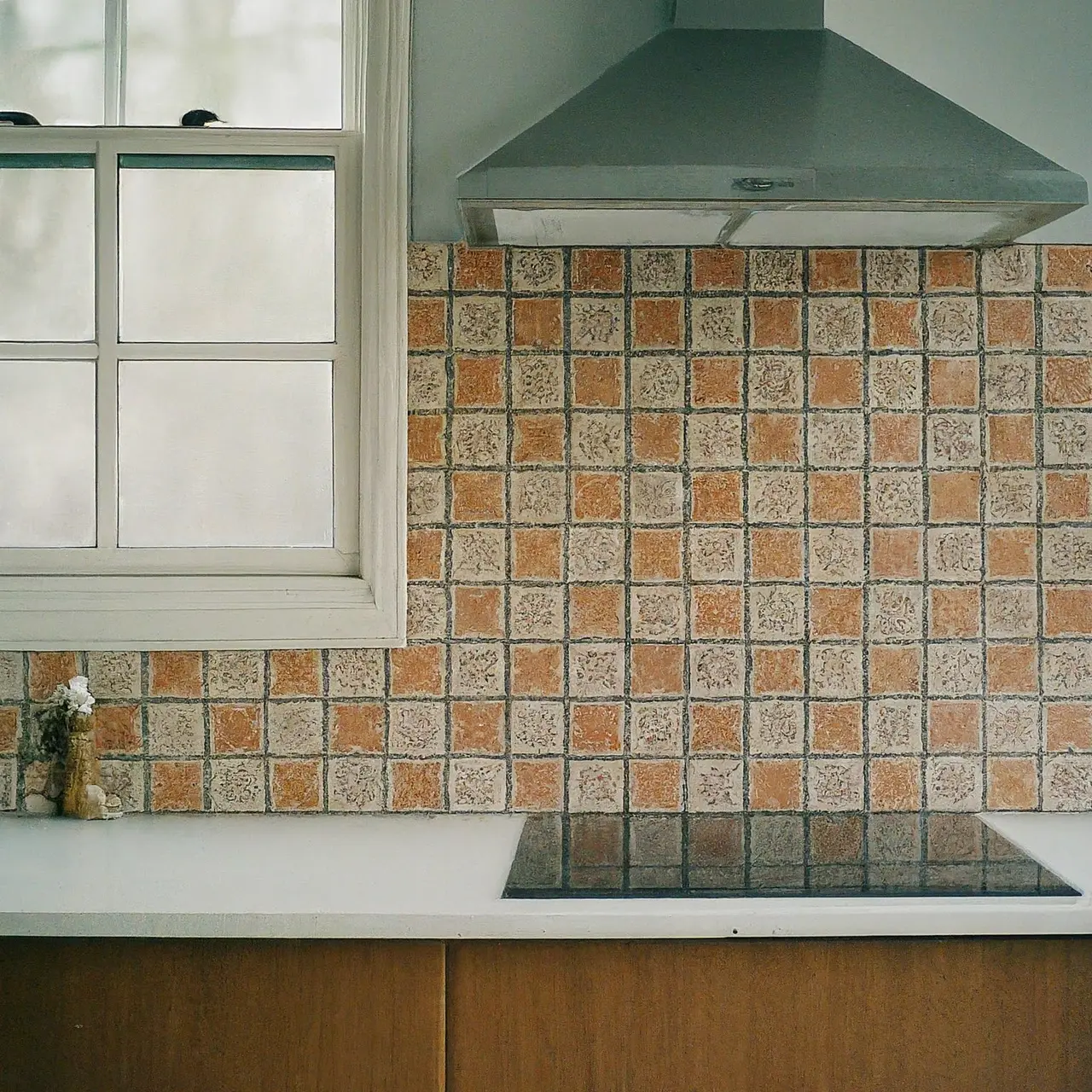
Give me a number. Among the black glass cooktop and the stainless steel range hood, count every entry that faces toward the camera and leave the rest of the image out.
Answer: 2

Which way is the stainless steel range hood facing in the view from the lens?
facing the viewer

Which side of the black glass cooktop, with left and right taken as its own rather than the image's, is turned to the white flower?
right

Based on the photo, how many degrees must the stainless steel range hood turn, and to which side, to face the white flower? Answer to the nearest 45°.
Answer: approximately 90° to its right

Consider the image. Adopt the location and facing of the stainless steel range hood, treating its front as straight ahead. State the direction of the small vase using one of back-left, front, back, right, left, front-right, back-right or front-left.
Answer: right

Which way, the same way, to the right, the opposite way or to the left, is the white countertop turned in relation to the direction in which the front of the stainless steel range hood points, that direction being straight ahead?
the same way

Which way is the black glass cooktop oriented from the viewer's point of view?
toward the camera

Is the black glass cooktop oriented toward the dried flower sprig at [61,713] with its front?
no

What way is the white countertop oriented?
toward the camera

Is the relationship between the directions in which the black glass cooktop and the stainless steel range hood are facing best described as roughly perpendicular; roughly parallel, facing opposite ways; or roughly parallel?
roughly parallel

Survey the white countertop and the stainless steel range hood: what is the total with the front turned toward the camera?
2
